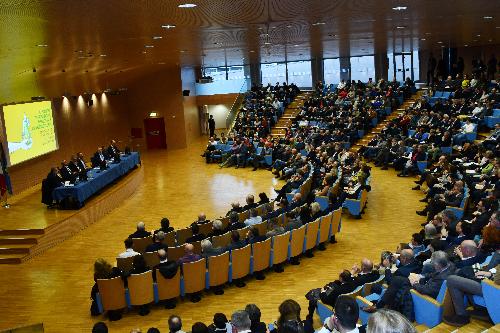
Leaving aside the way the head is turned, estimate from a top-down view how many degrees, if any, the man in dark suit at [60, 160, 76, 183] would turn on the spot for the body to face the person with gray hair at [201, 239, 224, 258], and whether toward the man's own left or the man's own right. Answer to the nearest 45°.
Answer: approximately 45° to the man's own right

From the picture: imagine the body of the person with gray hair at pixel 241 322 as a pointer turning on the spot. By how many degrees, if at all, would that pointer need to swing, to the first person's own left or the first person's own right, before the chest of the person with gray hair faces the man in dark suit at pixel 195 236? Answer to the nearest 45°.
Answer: approximately 45° to the first person's own right

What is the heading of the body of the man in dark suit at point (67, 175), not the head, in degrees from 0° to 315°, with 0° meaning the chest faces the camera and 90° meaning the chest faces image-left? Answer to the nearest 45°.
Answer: approximately 315°

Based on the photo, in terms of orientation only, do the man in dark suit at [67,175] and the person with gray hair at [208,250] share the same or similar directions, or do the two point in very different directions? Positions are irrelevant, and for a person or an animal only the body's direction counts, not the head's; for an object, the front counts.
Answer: very different directions

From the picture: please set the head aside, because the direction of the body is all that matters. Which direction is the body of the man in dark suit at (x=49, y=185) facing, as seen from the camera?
to the viewer's right

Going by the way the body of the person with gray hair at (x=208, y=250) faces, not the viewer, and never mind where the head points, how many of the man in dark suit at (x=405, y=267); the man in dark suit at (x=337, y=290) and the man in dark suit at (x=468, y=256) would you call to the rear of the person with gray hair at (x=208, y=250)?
3

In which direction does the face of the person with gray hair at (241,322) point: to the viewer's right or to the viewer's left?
to the viewer's left

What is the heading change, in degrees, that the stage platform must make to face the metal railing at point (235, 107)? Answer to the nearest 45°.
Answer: approximately 90° to its left

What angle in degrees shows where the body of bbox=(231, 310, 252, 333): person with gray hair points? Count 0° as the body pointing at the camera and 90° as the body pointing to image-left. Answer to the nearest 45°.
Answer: approximately 135°

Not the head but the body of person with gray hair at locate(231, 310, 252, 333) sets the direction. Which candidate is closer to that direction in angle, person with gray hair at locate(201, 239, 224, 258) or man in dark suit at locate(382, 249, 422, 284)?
the person with gray hair

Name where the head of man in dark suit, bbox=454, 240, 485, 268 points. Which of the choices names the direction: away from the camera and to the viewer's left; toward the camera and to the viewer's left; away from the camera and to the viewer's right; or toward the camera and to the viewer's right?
away from the camera and to the viewer's left
